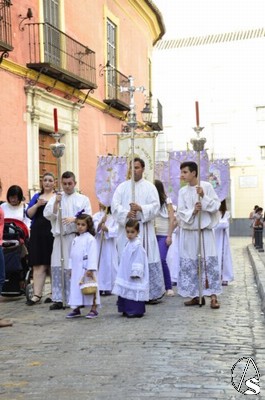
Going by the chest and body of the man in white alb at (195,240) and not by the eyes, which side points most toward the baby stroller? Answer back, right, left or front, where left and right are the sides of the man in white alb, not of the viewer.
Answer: right

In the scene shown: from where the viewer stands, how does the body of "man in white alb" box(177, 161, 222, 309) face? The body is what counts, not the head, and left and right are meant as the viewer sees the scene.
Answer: facing the viewer

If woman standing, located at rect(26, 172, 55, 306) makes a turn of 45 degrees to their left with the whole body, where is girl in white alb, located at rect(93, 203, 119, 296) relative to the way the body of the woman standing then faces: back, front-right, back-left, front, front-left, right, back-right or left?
left

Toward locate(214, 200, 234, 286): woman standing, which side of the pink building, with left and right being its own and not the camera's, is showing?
front

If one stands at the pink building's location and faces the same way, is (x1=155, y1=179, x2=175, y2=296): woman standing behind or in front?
in front

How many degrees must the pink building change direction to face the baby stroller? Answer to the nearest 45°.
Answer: approximately 45° to its right

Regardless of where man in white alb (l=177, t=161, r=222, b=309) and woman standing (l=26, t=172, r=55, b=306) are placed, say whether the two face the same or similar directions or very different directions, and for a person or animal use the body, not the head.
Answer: same or similar directions

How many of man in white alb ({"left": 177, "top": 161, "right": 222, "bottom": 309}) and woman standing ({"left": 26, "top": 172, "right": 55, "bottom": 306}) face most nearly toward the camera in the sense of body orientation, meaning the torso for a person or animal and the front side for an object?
2

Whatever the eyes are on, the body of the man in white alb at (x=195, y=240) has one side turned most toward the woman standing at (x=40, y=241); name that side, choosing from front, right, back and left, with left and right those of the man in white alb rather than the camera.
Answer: right

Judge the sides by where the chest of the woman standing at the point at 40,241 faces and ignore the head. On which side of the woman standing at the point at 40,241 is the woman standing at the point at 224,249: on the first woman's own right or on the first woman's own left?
on the first woman's own left
